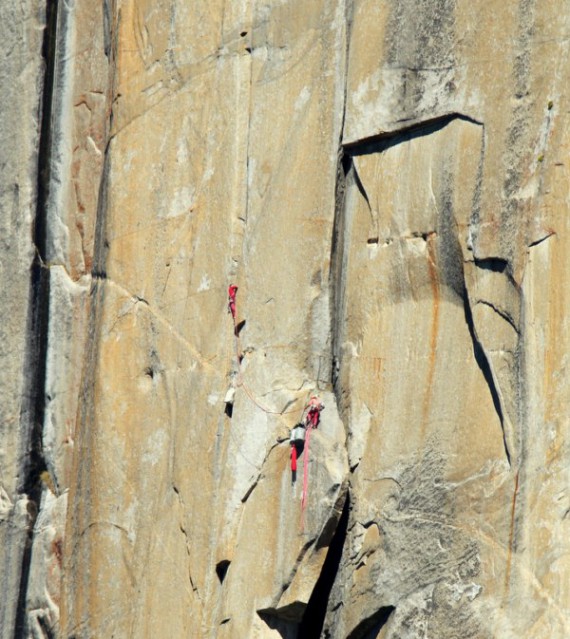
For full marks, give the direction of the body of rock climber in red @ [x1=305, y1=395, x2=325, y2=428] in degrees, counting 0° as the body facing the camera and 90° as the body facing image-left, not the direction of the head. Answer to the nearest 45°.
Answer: approximately 180°

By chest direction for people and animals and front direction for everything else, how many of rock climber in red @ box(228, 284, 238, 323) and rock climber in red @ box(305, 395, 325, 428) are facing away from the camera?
2

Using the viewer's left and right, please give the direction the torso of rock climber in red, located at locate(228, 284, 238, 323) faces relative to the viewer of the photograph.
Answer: facing away from the viewer
